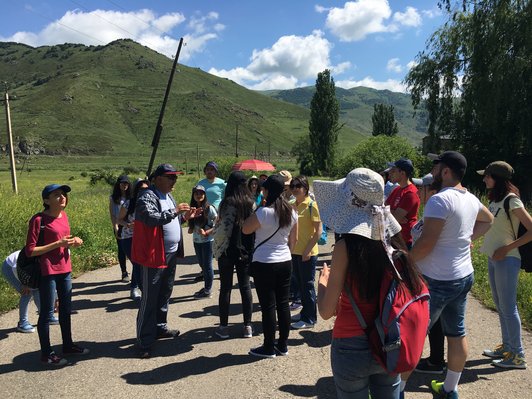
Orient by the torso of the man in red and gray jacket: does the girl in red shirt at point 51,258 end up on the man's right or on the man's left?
on the man's right

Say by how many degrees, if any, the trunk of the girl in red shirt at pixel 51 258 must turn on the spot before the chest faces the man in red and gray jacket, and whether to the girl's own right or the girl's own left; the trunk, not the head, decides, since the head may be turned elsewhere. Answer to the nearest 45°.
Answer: approximately 45° to the girl's own left

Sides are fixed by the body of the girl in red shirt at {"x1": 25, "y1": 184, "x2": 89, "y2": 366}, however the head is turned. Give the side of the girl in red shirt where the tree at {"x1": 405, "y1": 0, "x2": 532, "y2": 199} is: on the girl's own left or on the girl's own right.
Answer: on the girl's own left

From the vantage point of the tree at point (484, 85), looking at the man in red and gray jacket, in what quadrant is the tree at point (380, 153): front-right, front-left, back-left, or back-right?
back-right

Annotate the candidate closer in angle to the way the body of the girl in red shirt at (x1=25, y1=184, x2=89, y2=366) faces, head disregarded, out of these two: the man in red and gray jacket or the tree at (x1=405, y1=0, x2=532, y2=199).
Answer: the man in red and gray jacket

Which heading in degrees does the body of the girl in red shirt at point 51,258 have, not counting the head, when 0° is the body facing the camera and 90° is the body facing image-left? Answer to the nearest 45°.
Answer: approximately 315°

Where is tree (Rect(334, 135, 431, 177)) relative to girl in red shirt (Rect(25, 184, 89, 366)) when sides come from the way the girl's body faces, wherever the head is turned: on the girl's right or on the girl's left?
on the girl's left

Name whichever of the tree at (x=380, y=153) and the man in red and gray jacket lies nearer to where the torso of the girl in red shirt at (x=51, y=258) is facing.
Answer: the man in red and gray jacket

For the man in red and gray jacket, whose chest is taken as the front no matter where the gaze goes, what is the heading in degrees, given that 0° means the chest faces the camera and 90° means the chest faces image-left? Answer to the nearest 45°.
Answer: approximately 315°

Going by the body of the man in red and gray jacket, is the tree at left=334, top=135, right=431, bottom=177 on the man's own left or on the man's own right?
on the man's own left
